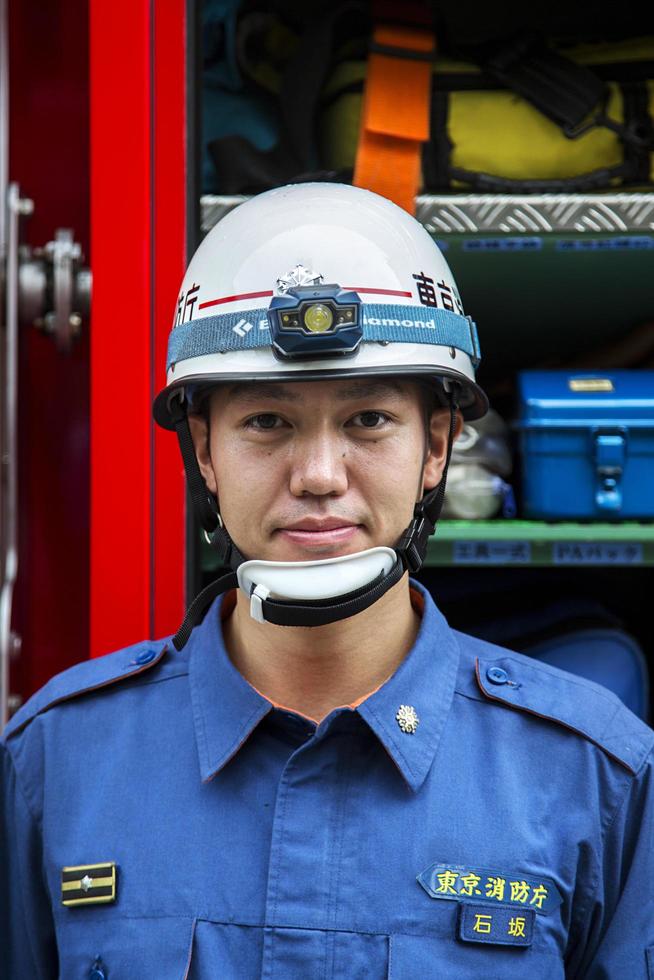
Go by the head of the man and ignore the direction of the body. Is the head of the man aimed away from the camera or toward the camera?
toward the camera

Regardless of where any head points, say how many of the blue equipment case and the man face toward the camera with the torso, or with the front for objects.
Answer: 2

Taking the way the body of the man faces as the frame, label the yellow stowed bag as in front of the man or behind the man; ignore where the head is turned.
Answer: behind

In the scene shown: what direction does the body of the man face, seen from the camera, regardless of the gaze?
toward the camera

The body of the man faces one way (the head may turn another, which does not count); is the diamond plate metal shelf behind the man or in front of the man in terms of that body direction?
behind

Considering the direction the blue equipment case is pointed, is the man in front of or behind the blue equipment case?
in front

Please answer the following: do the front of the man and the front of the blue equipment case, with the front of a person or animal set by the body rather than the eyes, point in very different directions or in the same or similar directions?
same or similar directions

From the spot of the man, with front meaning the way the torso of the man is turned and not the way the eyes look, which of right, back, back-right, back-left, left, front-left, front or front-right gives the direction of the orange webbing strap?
back
